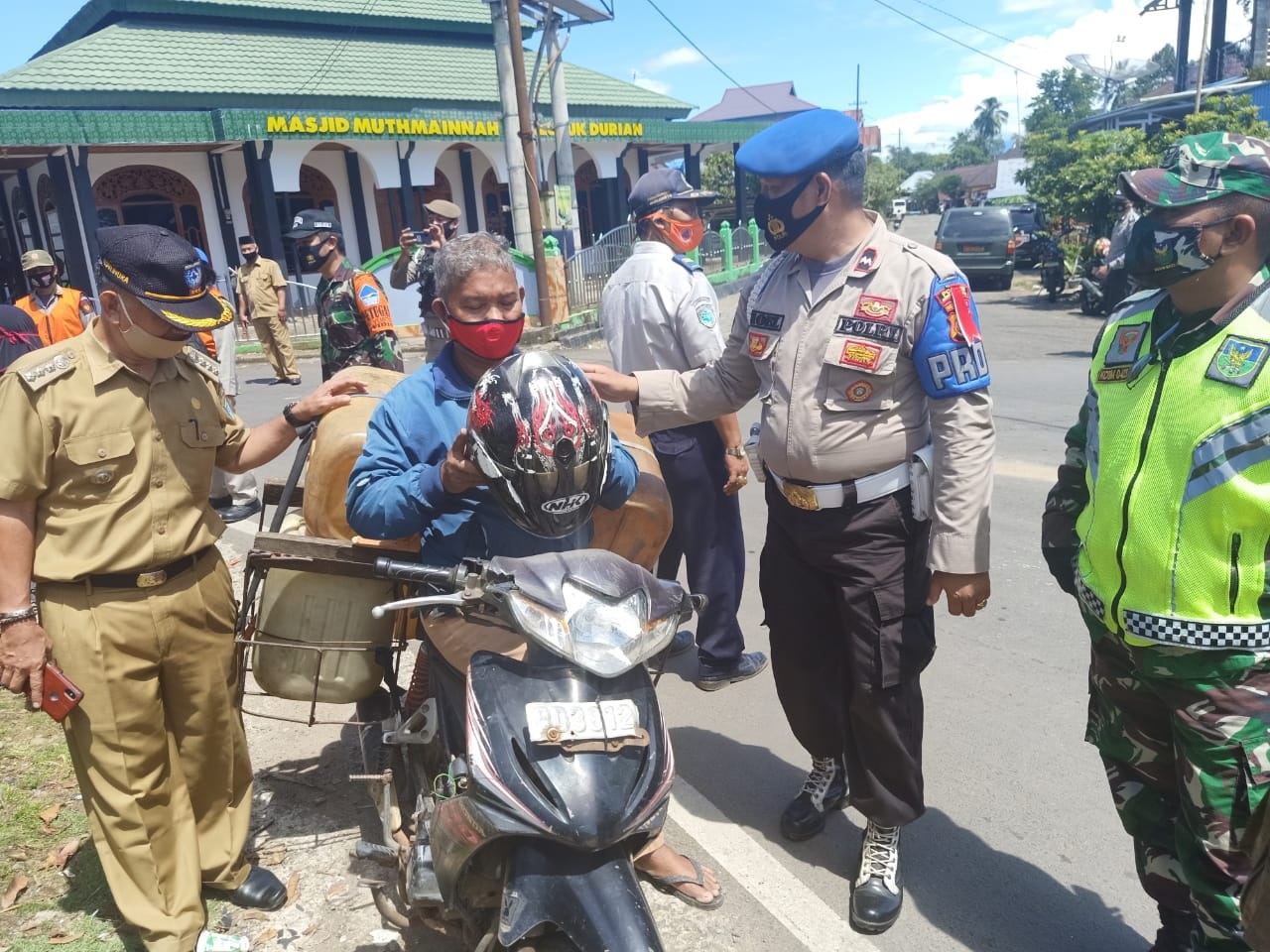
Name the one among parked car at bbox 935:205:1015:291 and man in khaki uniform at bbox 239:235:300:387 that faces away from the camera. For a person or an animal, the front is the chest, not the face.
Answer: the parked car

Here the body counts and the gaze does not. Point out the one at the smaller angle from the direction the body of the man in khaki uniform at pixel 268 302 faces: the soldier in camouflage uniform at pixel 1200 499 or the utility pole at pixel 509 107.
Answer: the soldier in camouflage uniform

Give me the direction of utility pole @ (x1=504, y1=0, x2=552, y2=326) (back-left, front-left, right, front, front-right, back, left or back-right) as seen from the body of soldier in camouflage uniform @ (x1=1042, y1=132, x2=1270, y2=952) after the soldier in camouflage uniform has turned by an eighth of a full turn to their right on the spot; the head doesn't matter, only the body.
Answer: front-right

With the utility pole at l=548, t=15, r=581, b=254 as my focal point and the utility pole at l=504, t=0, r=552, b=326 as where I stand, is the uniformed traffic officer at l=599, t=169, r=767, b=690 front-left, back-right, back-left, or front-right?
back-right

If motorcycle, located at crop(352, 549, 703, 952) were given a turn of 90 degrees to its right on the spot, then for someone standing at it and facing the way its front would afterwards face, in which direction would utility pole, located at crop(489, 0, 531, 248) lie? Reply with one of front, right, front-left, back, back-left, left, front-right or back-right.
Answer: back-right

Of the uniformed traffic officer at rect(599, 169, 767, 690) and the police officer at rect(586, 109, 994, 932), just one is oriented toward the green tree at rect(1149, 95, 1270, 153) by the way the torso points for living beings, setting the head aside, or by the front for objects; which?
the uniformed traffic officer at rect(599, 169, 767, 690)

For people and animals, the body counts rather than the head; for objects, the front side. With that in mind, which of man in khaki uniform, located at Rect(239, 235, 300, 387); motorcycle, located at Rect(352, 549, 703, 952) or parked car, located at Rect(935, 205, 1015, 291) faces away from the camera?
the parked car

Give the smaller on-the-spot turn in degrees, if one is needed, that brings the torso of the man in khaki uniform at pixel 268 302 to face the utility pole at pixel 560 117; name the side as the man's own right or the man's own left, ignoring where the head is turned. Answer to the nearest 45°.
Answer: approximately 180°

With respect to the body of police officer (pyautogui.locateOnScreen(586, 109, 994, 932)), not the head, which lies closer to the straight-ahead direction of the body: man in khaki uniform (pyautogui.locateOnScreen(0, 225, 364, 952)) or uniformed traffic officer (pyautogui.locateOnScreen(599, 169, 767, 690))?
the man in khaki uniform

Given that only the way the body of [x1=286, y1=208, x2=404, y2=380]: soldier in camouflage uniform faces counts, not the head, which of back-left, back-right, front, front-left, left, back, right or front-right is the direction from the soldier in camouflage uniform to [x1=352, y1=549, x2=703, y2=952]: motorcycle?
front-left

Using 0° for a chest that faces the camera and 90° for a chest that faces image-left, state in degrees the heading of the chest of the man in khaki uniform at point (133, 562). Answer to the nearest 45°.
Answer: approximately 315°

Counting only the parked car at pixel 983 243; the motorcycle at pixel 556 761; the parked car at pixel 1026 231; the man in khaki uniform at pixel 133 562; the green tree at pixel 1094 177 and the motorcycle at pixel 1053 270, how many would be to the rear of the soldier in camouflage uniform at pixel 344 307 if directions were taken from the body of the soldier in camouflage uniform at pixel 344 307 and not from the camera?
4
